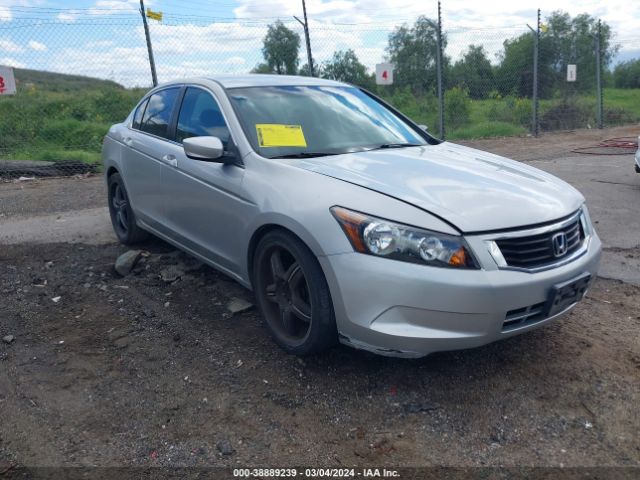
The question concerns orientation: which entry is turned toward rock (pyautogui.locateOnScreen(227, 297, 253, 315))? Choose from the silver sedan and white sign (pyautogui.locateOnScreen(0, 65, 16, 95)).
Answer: the white sign

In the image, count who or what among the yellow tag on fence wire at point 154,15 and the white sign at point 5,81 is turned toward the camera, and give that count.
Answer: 2

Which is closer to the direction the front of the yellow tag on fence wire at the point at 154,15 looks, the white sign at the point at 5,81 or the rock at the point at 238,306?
the rock

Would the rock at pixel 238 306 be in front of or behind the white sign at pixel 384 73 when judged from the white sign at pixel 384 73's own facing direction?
in front

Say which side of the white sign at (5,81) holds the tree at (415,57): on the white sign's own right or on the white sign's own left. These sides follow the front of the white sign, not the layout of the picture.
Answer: on the white sign's own left

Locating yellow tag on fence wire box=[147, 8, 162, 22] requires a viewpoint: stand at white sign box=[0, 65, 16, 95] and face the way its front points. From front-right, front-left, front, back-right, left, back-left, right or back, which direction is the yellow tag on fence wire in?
left

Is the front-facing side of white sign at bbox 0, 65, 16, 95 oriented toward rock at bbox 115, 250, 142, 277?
yes

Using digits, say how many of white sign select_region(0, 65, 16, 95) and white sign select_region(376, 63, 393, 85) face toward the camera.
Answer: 2

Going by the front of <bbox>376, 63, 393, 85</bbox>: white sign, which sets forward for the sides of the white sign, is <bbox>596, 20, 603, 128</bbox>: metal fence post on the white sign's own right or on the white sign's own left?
on the white sign's own left

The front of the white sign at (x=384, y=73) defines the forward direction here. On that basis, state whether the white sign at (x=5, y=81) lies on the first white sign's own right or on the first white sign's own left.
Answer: on the first white sign's own right

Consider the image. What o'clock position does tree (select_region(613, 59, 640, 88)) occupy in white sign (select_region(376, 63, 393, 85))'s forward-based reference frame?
The tree is roughly at 7 o'clock from the white sign.

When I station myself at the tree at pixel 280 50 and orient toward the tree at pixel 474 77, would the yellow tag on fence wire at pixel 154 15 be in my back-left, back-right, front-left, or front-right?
back-right

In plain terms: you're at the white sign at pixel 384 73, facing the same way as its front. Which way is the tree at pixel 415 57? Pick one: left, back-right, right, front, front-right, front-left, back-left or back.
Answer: back

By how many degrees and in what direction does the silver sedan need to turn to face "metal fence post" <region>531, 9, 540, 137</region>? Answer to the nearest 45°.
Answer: approximately 135° to its left

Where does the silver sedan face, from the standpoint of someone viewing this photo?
facing the viewer and to the right of the viewer
